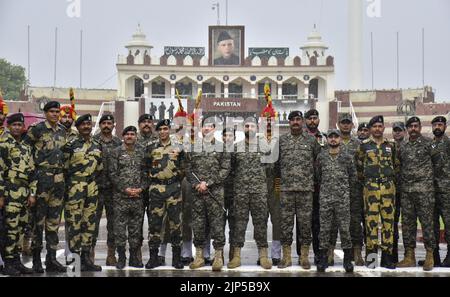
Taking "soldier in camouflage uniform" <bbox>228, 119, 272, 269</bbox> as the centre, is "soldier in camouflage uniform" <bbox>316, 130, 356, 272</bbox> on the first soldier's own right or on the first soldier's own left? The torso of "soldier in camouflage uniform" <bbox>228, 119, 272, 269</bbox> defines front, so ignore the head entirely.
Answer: on the first soldier's own left

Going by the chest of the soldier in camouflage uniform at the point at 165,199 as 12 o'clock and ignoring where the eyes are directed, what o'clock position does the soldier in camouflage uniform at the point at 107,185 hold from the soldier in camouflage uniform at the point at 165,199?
the soldier in camouflage uniform at the point at 107,185 is roughly at 4 o'clock from the soldier in camouflage uniform at the point at 165,199.

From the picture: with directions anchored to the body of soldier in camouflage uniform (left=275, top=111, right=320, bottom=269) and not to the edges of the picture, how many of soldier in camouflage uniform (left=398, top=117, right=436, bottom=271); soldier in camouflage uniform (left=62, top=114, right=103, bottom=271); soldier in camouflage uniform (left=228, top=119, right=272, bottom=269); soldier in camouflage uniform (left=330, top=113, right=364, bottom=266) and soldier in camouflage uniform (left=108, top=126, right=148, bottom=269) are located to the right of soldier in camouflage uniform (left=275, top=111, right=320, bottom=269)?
3

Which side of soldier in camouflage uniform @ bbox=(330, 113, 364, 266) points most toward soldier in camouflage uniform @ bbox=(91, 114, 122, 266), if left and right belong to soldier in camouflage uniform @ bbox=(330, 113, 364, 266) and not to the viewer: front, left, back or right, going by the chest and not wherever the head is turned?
right

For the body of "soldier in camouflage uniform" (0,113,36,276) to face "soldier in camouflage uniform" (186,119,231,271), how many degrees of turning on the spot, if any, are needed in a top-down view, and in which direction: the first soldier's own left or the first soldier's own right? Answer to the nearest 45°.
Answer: approximately 90° to the first soldier's own left

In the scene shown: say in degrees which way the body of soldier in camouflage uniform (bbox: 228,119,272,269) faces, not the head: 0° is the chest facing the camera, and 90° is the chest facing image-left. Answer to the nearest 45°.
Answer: approximately 0°
